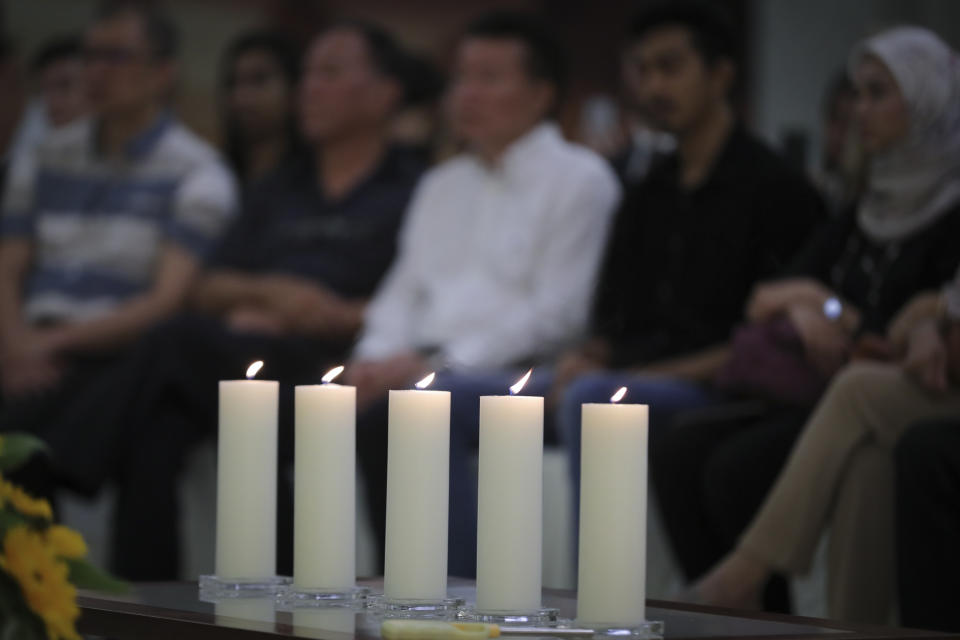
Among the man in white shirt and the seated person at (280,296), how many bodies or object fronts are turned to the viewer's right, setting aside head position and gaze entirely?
0

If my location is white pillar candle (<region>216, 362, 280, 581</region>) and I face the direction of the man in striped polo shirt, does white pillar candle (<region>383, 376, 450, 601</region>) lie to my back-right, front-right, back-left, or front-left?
back-right

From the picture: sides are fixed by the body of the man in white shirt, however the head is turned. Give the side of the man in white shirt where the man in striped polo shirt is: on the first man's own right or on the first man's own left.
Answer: on the first man's own right

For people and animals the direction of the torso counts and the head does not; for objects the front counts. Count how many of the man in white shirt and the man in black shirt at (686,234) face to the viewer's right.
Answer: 0

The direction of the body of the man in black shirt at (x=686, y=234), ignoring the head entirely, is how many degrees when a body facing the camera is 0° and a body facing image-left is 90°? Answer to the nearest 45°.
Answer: approximately 45°

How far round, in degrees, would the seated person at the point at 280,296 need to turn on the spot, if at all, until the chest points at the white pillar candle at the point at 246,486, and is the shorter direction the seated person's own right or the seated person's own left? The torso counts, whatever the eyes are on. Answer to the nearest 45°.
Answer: approximately 45° to the seated person's own left

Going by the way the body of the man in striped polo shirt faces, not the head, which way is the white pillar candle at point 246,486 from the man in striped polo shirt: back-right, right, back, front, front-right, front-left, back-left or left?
front-left

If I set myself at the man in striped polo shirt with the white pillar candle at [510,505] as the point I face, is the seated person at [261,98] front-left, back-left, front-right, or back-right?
back-left

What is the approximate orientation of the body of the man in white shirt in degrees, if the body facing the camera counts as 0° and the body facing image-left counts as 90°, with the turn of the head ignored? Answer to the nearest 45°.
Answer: approximately 45°

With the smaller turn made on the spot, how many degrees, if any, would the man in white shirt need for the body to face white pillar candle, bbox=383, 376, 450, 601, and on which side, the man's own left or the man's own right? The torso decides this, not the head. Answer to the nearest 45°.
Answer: approximately 45° to the man's own left

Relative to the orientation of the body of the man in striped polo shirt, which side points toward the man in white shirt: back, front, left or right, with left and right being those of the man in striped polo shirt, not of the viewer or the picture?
left

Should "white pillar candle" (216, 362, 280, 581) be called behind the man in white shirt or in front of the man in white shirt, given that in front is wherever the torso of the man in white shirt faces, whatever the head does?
in front
